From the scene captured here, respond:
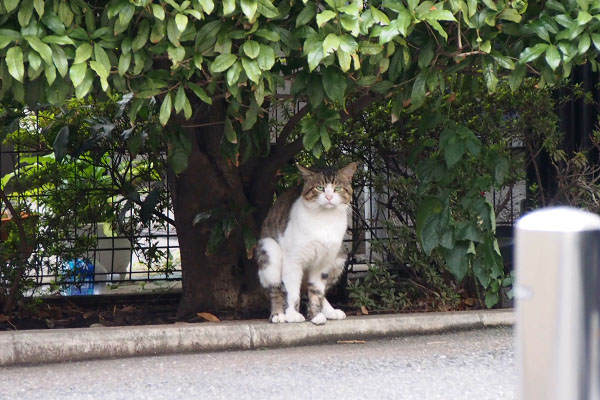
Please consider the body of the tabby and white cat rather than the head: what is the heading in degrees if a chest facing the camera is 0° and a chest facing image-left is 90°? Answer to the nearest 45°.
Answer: approximately 315°

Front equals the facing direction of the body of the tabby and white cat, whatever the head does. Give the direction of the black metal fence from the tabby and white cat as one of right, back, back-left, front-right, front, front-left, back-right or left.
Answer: back

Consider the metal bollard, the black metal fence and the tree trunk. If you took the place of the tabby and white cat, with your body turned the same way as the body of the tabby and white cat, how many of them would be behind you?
2

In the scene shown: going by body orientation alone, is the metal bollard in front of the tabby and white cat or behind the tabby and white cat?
in front

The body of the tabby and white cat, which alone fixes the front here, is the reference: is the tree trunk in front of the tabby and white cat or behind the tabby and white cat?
behind

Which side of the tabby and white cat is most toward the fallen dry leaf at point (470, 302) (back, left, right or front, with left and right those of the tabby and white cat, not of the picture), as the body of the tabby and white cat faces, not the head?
left

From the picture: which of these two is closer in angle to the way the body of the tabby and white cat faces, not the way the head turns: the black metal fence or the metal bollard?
the metal bollard
